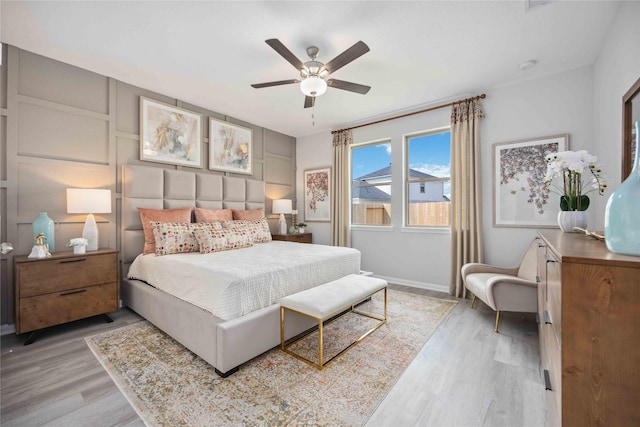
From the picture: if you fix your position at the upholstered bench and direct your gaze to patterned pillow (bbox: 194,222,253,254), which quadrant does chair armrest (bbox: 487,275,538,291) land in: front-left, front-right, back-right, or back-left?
back-right

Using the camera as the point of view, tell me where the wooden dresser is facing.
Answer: facing to the left of the viewer

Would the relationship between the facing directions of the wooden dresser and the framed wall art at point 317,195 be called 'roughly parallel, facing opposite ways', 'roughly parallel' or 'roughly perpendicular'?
roughly perpendicular

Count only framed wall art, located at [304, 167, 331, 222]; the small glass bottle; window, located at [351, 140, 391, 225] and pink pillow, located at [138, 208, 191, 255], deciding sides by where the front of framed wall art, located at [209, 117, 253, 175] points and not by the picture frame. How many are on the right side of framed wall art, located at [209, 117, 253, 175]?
2

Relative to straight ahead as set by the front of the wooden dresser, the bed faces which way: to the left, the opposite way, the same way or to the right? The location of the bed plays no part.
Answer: the opposite way

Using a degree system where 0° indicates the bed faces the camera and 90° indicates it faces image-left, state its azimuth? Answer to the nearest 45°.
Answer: approximately 315°

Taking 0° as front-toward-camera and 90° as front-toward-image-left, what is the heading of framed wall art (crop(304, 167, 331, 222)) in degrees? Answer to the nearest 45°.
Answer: approximately 45°
